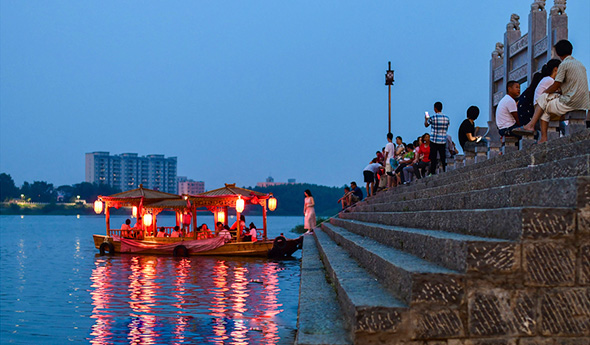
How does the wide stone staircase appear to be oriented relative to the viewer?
to the viewer's left

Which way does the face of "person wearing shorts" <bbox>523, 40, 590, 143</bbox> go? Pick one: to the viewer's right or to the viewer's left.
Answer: to the viewer's left

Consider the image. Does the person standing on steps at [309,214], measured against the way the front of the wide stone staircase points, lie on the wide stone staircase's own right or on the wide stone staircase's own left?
on the wide stone staircase's own right
